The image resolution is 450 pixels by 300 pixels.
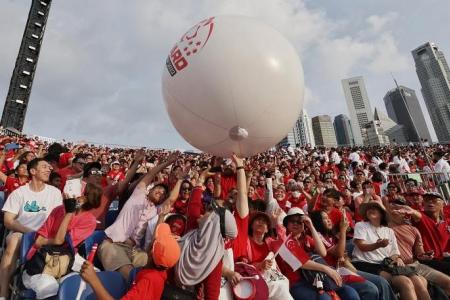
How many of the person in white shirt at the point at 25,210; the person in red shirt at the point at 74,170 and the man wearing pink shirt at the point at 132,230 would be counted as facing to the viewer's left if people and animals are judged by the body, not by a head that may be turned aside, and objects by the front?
0

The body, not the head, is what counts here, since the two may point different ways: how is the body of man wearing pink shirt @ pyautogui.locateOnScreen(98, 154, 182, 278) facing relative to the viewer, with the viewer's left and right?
facing the viewer and to the right of the viewer

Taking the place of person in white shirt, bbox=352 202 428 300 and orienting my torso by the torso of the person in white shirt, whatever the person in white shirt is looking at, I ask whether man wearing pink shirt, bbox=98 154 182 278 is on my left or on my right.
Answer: on my right

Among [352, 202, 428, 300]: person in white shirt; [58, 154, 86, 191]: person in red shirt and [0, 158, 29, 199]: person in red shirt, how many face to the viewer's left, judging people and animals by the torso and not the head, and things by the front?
0

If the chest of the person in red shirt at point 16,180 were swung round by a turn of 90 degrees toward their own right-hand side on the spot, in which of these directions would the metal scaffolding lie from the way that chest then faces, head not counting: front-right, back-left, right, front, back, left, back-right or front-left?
back-right

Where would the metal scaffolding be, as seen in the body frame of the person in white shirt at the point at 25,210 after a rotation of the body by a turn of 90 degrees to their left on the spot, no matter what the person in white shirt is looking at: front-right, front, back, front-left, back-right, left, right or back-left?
front-left

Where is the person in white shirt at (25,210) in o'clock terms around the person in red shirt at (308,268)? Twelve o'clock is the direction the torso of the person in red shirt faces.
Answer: The person in white shirt is roughly at 4 o'clock from the person in red shirt.

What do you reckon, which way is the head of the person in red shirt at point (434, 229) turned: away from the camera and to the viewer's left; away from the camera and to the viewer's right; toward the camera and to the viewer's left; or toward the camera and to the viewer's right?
toward the camera and to the viewer's left

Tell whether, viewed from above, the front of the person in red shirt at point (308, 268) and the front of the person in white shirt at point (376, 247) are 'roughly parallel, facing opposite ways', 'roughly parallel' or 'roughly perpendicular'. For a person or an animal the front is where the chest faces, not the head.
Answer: roughly parallel

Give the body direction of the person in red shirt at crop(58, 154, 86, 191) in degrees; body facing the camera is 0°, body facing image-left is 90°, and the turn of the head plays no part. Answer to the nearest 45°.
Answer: approximately 315°
